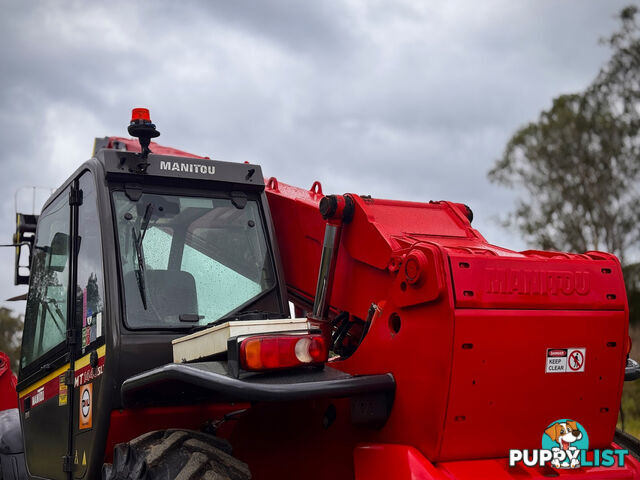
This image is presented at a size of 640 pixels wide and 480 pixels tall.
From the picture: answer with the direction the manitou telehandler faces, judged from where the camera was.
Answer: facing away from the viewer and to the left of the viewer
